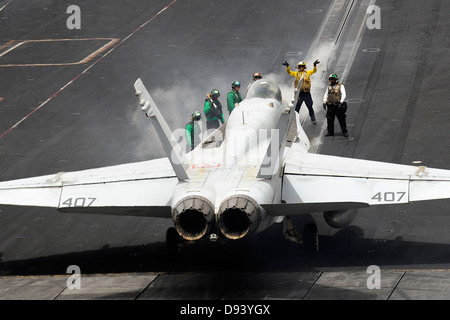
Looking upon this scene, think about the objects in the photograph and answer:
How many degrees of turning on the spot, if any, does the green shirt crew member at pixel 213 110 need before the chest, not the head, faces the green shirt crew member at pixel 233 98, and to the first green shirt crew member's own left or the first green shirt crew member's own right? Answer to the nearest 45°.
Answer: approximately 45° to the first green shirt crew member's own left

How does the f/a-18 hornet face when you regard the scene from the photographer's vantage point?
facing away from the viewer

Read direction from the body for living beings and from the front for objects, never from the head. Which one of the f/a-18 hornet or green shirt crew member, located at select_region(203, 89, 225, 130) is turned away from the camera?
the f/a-18 hornet

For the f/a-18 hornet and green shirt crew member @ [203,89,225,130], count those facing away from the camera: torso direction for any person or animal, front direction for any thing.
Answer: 1
